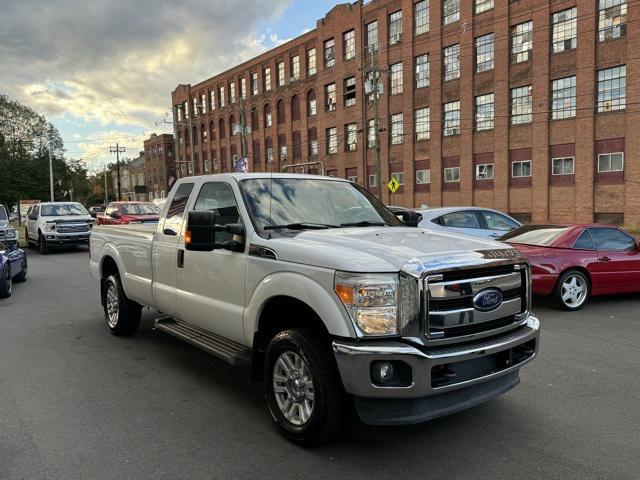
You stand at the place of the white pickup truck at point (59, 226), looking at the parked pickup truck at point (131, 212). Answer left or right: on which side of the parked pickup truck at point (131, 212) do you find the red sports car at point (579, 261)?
right

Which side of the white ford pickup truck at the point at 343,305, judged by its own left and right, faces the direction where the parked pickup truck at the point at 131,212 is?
back

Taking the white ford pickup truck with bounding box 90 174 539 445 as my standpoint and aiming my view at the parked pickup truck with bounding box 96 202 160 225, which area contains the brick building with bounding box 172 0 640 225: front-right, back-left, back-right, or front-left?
front-right

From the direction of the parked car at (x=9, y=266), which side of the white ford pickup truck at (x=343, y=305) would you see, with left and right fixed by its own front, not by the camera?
back

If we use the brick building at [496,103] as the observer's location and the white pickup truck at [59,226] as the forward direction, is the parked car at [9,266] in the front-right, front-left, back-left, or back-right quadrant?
front-left

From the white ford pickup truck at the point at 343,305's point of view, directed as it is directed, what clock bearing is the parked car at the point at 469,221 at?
The parked car is roughly at 8 o'clock from the white ford pickup truck.
